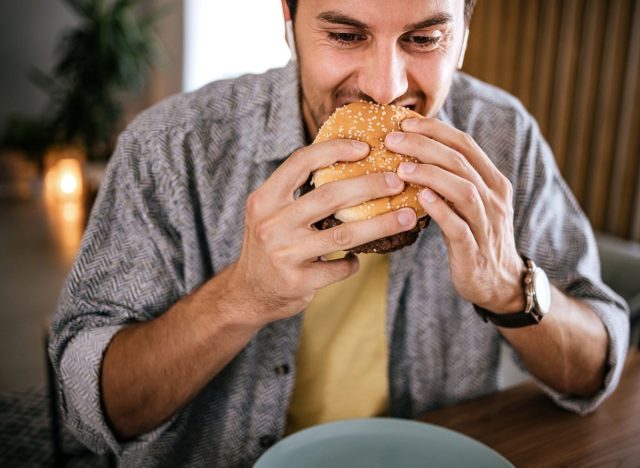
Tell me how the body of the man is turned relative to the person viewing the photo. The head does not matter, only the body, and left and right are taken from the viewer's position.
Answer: facing the viewer

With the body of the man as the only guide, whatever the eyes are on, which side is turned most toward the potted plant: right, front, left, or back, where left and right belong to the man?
back

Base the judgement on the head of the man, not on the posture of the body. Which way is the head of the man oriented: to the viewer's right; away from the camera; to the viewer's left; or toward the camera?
toward the camera
